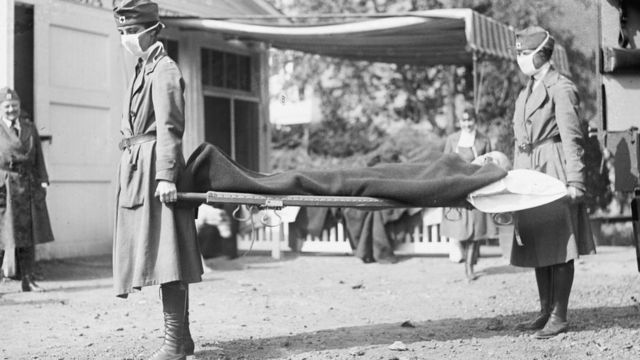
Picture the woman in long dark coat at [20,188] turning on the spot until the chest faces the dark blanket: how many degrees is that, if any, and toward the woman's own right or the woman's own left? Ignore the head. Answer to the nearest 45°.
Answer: approximately 45° to the woman's own left

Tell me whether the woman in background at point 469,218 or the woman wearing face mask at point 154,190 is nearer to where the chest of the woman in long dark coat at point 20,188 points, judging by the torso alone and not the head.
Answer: the woman wearing face mask

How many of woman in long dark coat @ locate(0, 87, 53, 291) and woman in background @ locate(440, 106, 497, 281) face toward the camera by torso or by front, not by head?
2

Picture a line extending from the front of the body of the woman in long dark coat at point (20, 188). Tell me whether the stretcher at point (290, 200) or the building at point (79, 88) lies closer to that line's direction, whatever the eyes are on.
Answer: the stretcher

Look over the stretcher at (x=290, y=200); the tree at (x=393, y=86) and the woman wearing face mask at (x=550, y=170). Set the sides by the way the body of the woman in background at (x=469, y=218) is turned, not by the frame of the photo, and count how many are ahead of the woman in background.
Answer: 2

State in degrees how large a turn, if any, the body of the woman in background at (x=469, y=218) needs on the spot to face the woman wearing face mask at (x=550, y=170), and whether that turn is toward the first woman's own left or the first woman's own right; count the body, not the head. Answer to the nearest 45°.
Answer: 0° — they already face them

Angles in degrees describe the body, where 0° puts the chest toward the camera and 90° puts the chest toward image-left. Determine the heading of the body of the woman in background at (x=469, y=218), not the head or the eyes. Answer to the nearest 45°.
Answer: approximately 0°

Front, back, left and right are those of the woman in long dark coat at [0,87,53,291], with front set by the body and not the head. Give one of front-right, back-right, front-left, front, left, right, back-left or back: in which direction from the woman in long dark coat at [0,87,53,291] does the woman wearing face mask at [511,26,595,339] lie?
front-left

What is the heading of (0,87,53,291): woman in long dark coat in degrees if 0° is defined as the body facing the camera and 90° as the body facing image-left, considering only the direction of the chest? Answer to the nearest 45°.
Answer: approximately 0°

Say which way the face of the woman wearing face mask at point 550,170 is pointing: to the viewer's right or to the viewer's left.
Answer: to the viewer's left
